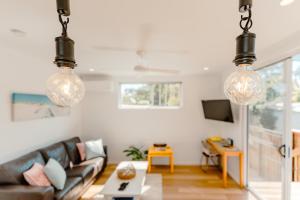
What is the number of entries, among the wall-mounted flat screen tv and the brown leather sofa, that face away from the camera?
0

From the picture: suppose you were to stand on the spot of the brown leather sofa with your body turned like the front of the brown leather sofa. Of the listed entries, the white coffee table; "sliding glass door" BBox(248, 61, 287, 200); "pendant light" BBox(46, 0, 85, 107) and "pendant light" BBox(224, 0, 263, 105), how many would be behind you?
0

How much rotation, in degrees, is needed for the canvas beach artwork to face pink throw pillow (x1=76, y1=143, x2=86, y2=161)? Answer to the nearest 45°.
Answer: approximately 90° to its left

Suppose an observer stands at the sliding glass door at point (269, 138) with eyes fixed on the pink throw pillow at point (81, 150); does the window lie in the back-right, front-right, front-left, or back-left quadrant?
front-right

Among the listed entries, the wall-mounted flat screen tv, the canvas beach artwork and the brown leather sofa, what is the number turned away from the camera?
0

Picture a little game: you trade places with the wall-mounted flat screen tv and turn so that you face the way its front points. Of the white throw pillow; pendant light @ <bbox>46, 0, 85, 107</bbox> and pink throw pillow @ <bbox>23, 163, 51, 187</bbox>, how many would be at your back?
0

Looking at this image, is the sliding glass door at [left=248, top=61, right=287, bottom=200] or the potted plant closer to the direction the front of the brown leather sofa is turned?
the sliding glass door

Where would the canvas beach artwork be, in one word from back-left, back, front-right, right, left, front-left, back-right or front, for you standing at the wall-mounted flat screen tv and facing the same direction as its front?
front

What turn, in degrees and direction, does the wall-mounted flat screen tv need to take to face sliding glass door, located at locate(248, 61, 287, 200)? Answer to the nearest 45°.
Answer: approximately 90° to its left

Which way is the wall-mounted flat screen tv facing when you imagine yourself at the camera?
facing the viewer and to the left of the viewer

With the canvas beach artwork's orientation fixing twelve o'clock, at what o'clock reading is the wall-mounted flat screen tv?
The wall-mounted flat screen tv is roughly at 11 o'clock from the canvas beach artwork.

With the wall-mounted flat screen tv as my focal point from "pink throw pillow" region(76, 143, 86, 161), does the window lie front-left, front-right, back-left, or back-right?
front-left

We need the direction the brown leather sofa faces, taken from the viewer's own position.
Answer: facing the viewer and to the right of the viewer

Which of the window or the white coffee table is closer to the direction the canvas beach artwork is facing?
the white coffee table

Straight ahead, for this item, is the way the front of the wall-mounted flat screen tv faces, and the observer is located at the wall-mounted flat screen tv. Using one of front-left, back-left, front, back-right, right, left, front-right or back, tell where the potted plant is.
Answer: front-right

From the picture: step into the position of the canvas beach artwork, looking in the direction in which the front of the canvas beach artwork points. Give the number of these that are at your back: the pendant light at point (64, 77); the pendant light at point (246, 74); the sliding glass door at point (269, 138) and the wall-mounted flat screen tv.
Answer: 0

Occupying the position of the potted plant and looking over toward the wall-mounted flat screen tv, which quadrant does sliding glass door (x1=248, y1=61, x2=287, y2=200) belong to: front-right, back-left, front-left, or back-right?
front-right

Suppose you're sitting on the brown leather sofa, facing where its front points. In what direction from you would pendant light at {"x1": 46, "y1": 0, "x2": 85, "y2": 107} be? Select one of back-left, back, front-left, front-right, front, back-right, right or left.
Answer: front-right

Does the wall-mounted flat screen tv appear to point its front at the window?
no

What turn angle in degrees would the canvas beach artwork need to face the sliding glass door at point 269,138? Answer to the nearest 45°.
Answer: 0° — it already faces it

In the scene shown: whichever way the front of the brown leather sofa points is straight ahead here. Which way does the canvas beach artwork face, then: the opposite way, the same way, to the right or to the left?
the same way
